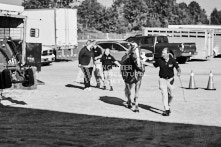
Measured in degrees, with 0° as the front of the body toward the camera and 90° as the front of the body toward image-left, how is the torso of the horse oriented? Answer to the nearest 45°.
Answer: approximately 0°

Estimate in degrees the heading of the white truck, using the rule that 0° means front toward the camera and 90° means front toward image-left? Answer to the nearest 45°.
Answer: approximately 135°

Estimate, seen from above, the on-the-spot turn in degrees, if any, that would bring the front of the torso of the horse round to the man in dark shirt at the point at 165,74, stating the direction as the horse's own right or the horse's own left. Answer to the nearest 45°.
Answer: approximately 45° to the horse's own left

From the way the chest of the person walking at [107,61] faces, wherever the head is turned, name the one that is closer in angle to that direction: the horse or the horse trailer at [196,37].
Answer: the horse

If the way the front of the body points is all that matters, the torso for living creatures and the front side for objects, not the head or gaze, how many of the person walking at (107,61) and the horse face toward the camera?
2

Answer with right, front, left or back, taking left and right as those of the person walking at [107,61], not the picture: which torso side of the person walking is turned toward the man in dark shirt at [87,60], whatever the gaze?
right

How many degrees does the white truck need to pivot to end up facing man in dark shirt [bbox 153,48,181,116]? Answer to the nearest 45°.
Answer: approximately 135° to its left

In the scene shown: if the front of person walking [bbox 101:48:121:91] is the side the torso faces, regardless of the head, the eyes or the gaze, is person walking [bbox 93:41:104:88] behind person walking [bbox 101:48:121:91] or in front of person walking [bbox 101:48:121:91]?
behind
